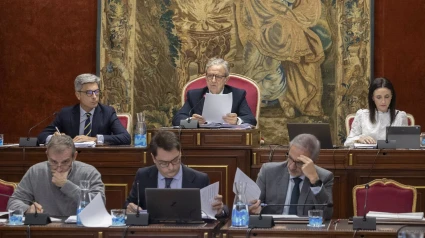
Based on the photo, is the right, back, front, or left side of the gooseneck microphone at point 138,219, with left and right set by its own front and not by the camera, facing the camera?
back

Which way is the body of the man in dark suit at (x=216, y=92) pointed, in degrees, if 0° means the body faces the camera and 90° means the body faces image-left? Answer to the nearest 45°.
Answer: approximately 0°

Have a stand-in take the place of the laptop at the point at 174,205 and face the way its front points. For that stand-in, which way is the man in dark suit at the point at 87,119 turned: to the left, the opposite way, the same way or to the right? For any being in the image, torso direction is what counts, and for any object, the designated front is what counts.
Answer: the opposite way

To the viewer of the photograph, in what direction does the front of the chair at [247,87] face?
facing the viewer

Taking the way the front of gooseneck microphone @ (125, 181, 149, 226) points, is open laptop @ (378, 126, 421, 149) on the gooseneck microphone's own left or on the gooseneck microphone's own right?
on the gooseneck microphone's own right

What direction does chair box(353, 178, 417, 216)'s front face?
toward the camera

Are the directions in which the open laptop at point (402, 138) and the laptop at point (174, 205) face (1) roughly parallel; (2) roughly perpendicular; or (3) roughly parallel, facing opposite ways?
roughly parallel

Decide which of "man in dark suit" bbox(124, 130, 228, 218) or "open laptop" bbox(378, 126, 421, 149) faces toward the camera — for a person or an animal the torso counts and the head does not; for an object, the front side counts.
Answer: the man in dark suit

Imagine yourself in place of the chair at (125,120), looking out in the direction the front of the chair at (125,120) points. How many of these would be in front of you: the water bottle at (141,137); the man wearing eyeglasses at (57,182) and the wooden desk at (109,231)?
3

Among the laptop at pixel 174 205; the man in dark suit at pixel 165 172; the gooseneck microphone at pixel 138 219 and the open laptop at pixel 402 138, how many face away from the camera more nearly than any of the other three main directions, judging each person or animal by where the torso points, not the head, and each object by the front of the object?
3

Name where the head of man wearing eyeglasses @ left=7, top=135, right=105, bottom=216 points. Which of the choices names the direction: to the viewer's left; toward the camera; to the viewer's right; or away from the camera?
toward the camera

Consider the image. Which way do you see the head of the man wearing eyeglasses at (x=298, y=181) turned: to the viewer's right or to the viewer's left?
to the viewer's left

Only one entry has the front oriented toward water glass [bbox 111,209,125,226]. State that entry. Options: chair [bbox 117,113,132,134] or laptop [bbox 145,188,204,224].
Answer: the chair

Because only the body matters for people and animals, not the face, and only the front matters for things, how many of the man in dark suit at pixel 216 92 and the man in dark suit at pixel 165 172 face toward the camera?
2

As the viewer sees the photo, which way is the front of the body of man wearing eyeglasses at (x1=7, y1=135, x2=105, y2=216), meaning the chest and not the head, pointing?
toward the camera

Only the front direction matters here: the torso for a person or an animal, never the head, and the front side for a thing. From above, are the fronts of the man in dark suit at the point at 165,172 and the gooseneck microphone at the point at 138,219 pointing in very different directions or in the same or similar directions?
very different directions

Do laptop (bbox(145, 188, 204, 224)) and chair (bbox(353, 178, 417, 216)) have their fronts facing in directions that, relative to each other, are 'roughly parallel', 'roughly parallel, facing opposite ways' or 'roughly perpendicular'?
roughly parallel, facing opposite ways

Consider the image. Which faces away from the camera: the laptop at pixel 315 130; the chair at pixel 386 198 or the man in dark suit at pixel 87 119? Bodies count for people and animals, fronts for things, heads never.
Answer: the laptop
